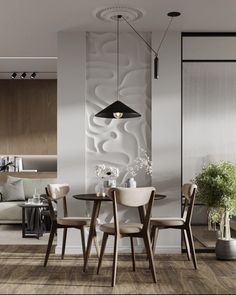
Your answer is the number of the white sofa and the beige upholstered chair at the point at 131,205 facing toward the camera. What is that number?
1

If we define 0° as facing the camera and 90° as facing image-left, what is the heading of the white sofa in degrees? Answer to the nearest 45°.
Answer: approximately 0°

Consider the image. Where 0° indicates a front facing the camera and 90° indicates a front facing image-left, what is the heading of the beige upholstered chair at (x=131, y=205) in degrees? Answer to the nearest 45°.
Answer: approximately 135°

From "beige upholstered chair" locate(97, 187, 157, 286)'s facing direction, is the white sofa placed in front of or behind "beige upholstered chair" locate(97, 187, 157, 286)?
in front

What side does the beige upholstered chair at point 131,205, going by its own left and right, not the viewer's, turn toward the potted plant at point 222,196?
right

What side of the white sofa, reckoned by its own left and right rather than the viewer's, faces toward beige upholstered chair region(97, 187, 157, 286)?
front
